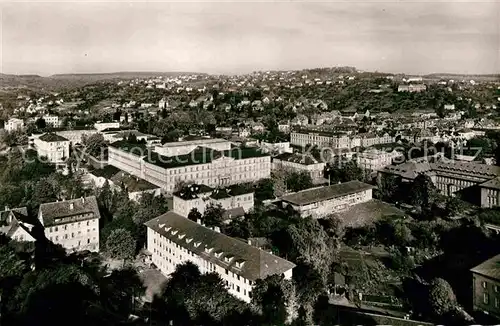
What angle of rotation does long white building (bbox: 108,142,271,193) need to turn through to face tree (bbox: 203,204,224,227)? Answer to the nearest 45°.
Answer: approximately 45° to its right

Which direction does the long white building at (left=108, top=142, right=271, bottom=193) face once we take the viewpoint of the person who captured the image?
facing the viewer and to the right of the viewer

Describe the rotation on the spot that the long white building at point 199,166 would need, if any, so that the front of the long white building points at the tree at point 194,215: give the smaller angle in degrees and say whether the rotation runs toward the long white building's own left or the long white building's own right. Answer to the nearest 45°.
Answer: approximately 45° to the long white building's own right

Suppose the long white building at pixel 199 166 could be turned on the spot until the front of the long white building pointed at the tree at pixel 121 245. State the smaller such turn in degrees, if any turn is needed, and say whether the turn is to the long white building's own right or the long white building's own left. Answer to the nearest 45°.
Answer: approximately 45° to the long white building's own right

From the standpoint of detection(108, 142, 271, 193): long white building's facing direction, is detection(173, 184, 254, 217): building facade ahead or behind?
ahead

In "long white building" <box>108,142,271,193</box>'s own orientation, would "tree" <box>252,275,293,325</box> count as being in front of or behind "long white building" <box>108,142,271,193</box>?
in front

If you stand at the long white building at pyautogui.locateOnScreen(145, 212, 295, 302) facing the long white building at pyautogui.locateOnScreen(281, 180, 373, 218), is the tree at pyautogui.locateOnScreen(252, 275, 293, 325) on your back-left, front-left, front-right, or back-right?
back-right

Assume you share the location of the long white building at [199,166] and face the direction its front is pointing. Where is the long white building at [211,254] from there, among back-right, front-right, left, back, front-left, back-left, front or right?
front-right
